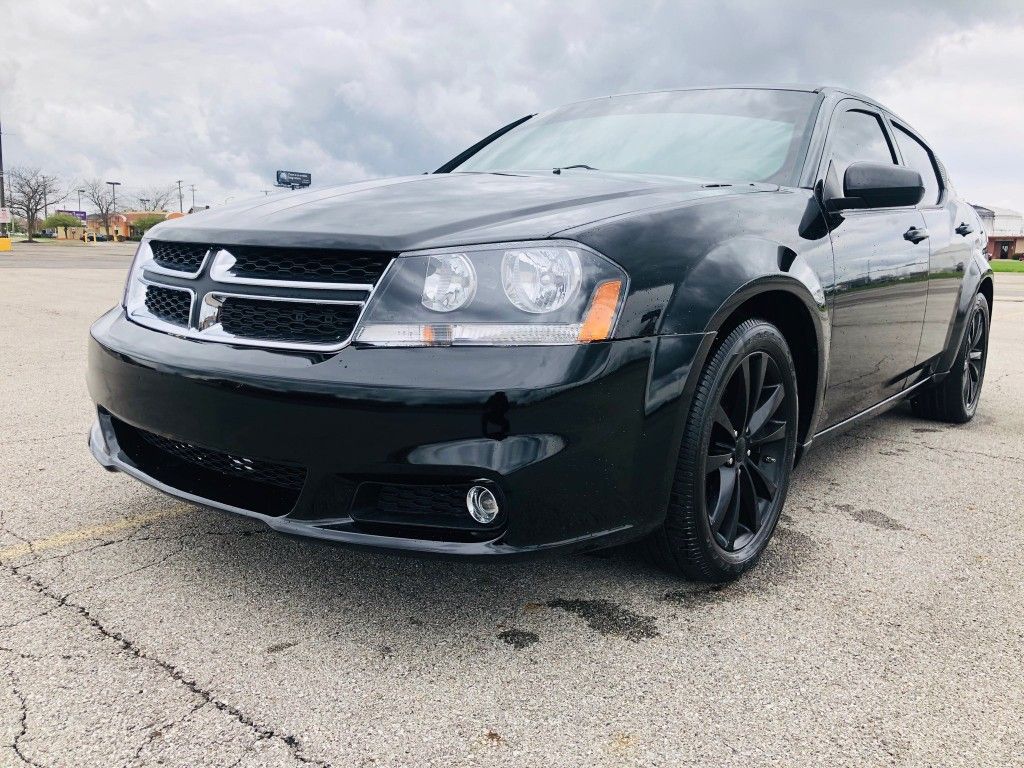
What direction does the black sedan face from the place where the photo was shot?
facing the viewer and to the left of the viewer
